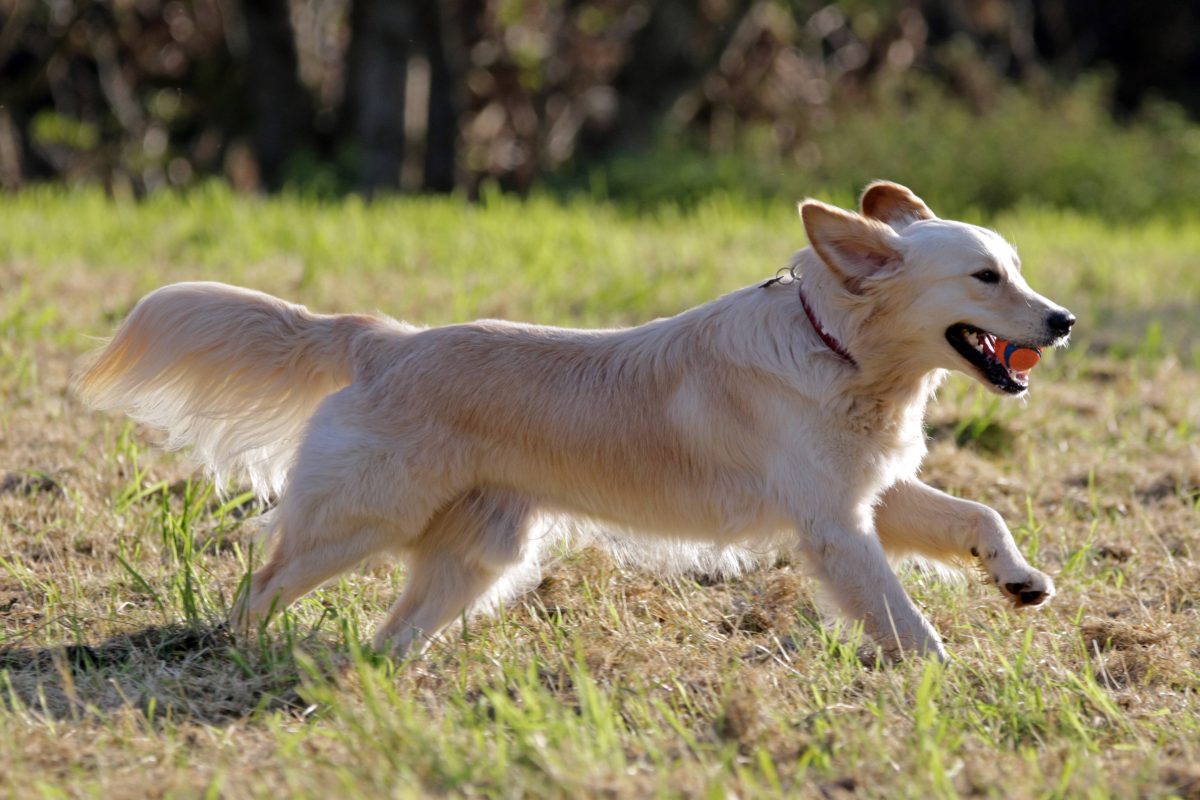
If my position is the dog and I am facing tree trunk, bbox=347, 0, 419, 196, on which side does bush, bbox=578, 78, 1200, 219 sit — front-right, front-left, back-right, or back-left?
front-right

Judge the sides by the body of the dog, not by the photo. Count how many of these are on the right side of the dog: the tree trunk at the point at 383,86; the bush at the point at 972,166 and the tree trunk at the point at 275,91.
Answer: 0

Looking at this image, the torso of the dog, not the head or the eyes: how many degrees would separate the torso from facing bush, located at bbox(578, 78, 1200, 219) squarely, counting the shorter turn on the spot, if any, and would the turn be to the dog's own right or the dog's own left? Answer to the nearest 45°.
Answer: approximately 90° to the dog's own left

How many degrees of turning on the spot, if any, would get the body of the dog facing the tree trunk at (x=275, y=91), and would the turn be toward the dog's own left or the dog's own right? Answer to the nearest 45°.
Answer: approximately 90° to the dog's own left

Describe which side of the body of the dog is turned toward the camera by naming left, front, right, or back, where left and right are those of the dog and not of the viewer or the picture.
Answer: right

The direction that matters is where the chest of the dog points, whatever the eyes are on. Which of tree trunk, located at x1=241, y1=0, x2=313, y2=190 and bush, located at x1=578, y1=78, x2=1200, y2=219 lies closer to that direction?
the bush

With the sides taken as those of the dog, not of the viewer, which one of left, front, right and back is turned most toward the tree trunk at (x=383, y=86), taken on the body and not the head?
left

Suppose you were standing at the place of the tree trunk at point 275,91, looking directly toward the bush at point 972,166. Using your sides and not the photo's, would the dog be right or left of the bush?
right
